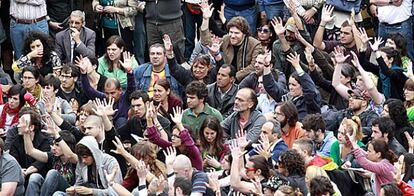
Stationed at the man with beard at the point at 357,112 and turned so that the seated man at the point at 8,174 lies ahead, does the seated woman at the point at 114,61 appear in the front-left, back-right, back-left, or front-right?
front-right

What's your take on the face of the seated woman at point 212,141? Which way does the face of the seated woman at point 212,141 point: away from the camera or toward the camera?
toward the camera

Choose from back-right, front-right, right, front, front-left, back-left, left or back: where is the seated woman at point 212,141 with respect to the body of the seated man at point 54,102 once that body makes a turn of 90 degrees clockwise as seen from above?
back

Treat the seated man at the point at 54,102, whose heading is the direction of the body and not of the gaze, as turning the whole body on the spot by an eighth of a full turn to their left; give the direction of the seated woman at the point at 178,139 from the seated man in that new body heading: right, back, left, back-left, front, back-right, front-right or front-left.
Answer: front-left

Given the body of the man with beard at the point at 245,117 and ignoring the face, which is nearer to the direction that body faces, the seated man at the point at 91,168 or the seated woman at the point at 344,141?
the seated man

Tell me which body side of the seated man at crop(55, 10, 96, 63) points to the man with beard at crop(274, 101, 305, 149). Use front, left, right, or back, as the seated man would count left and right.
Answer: left

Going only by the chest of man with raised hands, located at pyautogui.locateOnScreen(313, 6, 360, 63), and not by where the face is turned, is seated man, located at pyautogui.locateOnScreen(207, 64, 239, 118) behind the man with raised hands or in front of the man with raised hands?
in front

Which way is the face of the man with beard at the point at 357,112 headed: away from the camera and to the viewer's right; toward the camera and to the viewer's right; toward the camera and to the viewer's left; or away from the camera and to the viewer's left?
toward the camera and to the viewer's left

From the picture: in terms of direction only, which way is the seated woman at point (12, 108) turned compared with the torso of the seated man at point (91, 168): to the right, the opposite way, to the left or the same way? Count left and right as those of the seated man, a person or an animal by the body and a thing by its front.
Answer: the same way

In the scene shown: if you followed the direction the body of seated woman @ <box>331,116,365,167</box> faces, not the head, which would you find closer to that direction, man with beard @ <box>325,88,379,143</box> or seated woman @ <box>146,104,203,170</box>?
the seated woman

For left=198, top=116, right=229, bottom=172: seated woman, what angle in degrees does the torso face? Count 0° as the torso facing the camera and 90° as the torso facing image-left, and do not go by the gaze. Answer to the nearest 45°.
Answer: approximately 45°

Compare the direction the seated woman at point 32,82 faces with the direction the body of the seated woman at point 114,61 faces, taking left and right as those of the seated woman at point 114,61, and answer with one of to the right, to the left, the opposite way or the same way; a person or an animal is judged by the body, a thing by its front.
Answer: the same way

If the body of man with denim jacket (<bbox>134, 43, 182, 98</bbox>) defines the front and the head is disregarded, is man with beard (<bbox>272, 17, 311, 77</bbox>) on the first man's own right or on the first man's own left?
on the first man's own left
